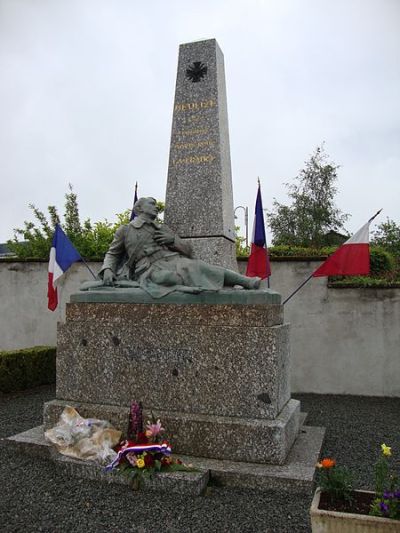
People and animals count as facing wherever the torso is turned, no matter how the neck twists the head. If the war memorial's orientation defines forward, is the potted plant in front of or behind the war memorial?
in front

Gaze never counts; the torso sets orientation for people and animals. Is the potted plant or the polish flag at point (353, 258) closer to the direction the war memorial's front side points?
the potted plant

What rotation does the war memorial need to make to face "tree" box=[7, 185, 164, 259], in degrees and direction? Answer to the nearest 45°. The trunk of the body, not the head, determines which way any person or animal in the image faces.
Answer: approximately 180°

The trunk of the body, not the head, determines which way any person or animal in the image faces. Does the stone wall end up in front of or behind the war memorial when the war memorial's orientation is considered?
behind

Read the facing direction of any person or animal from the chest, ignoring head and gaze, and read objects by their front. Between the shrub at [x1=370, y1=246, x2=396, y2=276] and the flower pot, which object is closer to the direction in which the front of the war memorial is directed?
the flower pot

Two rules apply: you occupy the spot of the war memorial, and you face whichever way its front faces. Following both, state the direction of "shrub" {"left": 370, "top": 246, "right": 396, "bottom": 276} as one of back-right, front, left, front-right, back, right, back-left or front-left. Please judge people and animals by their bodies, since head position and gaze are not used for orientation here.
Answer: back-left

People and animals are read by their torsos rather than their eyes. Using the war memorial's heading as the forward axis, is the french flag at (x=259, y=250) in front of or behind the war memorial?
behind

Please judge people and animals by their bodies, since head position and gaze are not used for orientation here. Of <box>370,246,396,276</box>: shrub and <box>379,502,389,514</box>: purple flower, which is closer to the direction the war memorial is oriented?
the purple flower

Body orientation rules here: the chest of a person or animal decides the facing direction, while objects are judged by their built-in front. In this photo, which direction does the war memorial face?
toward the camera
